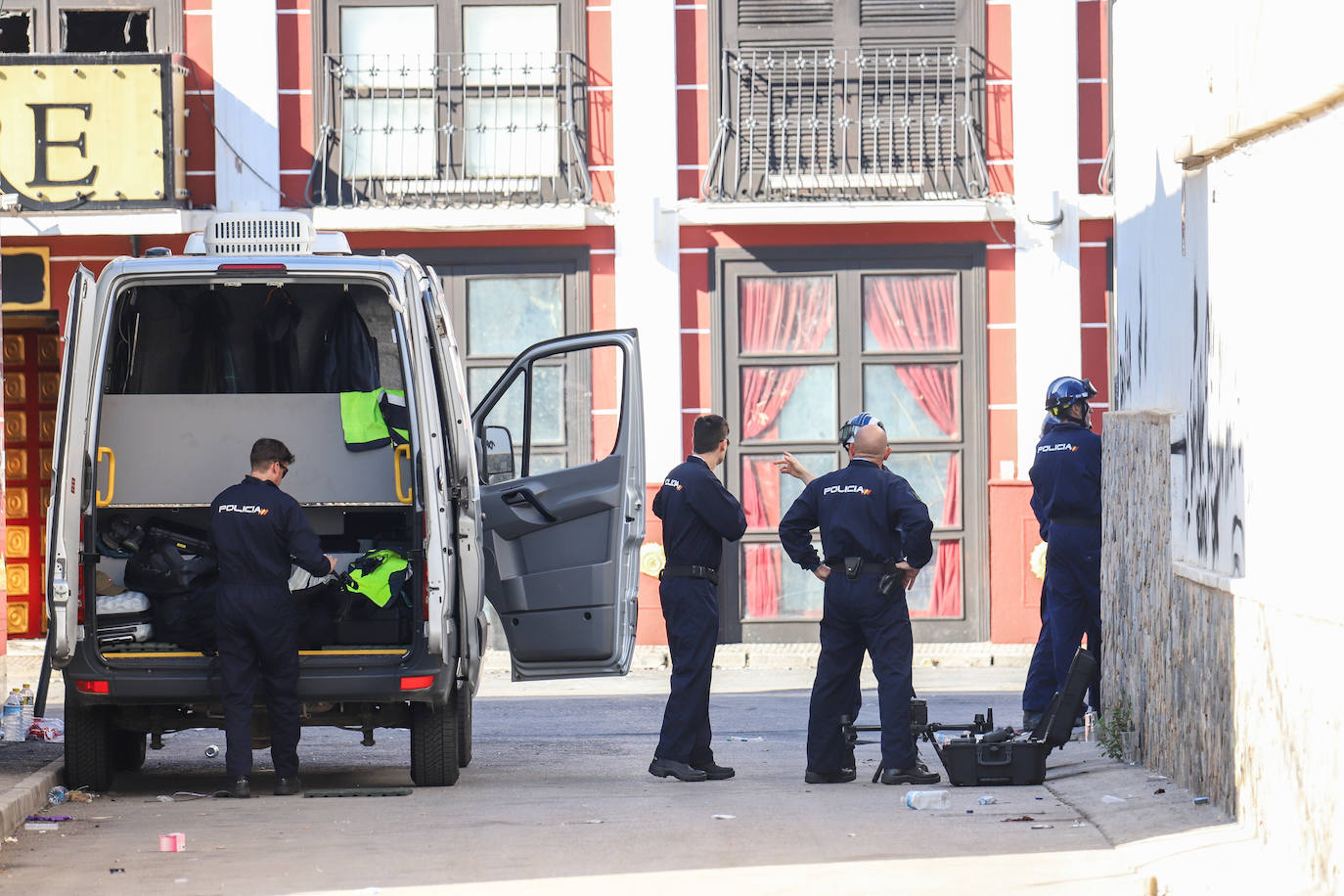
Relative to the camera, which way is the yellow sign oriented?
toward the camera

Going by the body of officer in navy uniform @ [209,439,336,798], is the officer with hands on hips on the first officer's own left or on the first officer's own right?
on the first officer's own right

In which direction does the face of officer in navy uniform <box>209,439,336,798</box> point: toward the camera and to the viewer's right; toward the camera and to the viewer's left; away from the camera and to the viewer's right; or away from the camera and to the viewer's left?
away from the camera and to the viewer's right

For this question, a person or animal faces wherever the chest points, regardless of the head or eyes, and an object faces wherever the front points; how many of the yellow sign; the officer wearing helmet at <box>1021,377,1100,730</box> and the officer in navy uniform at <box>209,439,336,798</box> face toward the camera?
1

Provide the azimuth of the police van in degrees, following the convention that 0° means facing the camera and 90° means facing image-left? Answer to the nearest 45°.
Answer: approximately 180°

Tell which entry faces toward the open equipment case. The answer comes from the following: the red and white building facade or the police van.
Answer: the red and white building facade

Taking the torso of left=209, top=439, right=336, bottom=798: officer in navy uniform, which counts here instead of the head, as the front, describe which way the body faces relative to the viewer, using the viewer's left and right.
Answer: facing away from the viewer and to the right of the viewer

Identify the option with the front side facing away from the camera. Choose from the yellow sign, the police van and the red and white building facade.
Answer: the police van

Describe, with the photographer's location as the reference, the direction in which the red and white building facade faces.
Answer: facing the viewer

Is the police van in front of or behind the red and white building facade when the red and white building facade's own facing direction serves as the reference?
in front

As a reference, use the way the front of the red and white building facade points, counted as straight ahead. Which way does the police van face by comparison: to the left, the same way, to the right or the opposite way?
the opposite way

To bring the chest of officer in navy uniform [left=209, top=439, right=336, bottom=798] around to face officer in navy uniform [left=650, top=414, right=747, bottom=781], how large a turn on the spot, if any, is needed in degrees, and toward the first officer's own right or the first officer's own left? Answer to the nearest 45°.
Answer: approximately 45° to the first officer's own right

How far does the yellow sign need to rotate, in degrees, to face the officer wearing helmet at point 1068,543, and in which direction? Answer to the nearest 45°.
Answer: approximately 45° to its left

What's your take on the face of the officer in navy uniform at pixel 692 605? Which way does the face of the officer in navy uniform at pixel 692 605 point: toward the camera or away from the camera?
away from the camera

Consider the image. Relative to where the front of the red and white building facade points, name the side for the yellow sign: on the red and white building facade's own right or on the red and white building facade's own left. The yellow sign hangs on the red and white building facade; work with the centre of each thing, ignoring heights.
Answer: on the red and white building facade's own right
